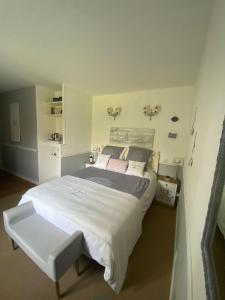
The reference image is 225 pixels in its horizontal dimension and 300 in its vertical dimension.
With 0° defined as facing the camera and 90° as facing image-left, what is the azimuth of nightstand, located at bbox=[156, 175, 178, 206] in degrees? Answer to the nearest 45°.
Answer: approximately 45°

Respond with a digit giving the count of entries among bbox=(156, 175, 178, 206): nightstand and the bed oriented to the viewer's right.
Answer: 0

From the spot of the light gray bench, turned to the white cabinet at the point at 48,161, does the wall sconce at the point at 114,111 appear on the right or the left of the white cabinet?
right

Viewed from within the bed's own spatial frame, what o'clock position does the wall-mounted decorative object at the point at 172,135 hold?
The wall-mounted decorative object is roughly at 6 o'clock from the bed.

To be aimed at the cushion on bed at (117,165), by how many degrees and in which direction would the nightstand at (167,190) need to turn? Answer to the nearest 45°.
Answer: approximately 45° to its right

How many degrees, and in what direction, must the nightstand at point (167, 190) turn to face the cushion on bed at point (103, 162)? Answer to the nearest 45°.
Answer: approximately 45° to its right

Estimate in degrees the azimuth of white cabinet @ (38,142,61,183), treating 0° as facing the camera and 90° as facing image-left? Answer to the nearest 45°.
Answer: approximately 315°

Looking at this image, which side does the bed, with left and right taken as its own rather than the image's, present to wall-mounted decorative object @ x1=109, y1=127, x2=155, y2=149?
back
